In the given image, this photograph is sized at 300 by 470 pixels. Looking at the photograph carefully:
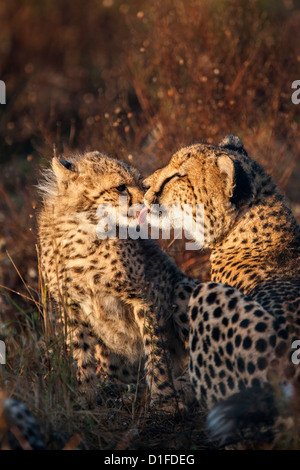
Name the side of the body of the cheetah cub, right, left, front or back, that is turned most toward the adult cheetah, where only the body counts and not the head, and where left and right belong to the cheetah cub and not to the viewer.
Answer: left

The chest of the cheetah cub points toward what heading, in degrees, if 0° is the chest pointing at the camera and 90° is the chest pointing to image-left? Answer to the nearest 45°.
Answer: approximately 45°
